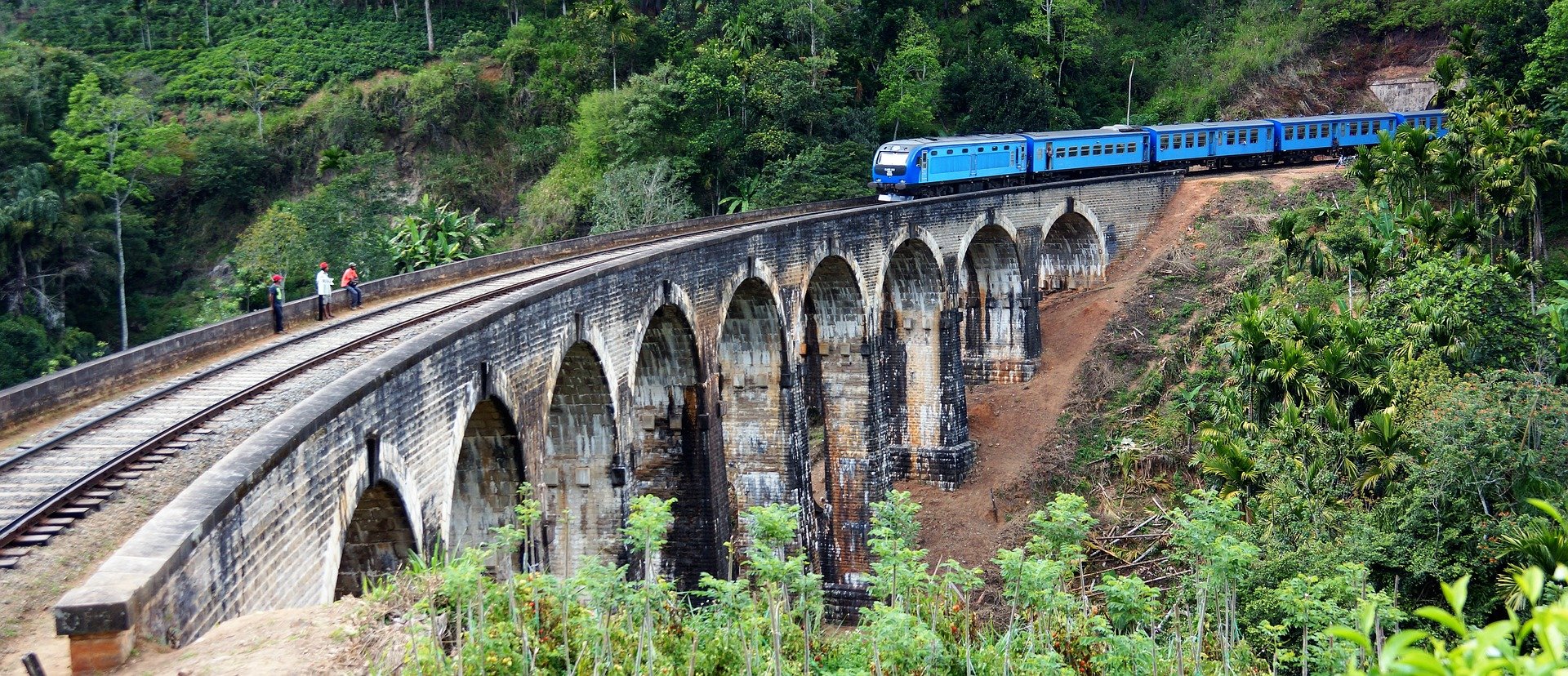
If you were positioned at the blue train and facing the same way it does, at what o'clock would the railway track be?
The railway track is roughly at 11 o'clock from the blue train.

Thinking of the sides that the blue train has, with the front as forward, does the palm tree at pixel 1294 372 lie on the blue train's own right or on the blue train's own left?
on the blue train's own left

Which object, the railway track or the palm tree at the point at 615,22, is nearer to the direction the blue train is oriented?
the railway track

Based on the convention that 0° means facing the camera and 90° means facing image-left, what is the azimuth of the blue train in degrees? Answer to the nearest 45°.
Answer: approximately 45°

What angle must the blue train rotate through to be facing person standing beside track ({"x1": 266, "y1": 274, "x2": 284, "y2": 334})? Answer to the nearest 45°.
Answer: approximately 45° to its left

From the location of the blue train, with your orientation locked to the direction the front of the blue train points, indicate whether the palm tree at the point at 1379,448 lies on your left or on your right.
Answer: on your left

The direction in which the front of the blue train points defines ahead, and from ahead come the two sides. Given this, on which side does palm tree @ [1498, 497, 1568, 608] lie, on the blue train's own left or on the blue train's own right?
on the blue train's own left

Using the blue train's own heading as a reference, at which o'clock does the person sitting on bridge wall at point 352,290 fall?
The person sitting on bridge wall is roughly at 11 o'clock from the blue train.

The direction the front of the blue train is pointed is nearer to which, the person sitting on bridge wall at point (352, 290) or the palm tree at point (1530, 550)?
the person sitting on bridge wall

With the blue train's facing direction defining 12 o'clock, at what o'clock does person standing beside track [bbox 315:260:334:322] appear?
The person standing beside track is roughly at 11 o'clock from the blue train.
